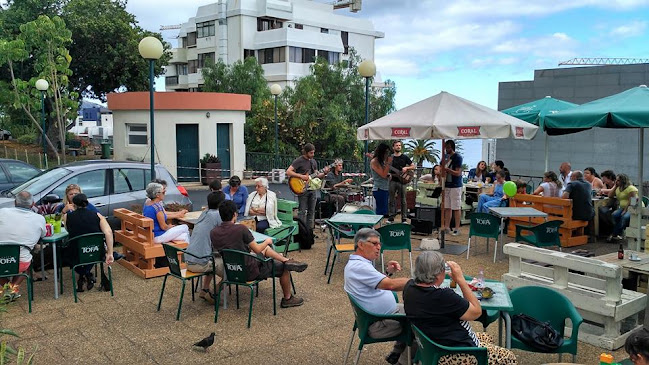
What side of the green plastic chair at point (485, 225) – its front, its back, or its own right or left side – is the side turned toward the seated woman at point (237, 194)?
left

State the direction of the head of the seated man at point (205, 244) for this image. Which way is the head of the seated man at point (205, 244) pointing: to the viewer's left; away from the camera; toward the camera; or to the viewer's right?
away from the camera

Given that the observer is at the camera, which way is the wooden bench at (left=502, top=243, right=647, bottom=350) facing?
facing away from the viewer and to the right of the viewer

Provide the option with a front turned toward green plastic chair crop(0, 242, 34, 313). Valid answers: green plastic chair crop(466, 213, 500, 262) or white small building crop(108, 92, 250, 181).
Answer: the white small building

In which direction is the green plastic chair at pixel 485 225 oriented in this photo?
away from the camera

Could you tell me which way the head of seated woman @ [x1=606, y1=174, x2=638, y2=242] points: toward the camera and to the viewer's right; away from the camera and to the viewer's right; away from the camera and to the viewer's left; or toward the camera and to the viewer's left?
toward the camera and to the viewer's left

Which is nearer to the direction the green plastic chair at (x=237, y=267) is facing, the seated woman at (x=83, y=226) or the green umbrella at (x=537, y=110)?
the green umbrella

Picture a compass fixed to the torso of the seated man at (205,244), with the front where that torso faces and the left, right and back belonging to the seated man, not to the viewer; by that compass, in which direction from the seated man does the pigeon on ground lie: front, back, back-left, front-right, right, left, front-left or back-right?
back-right

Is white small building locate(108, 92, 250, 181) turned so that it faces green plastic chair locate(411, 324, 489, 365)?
yes

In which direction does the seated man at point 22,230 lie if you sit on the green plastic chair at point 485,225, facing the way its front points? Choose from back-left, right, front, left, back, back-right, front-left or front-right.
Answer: back-left

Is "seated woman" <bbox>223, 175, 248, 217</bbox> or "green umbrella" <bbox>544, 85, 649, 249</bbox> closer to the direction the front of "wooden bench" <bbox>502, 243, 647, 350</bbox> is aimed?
the green umbrella

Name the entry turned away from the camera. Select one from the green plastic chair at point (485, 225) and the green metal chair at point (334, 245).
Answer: the green plastic chair

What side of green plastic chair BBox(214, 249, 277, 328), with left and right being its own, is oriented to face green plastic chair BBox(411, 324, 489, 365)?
right
